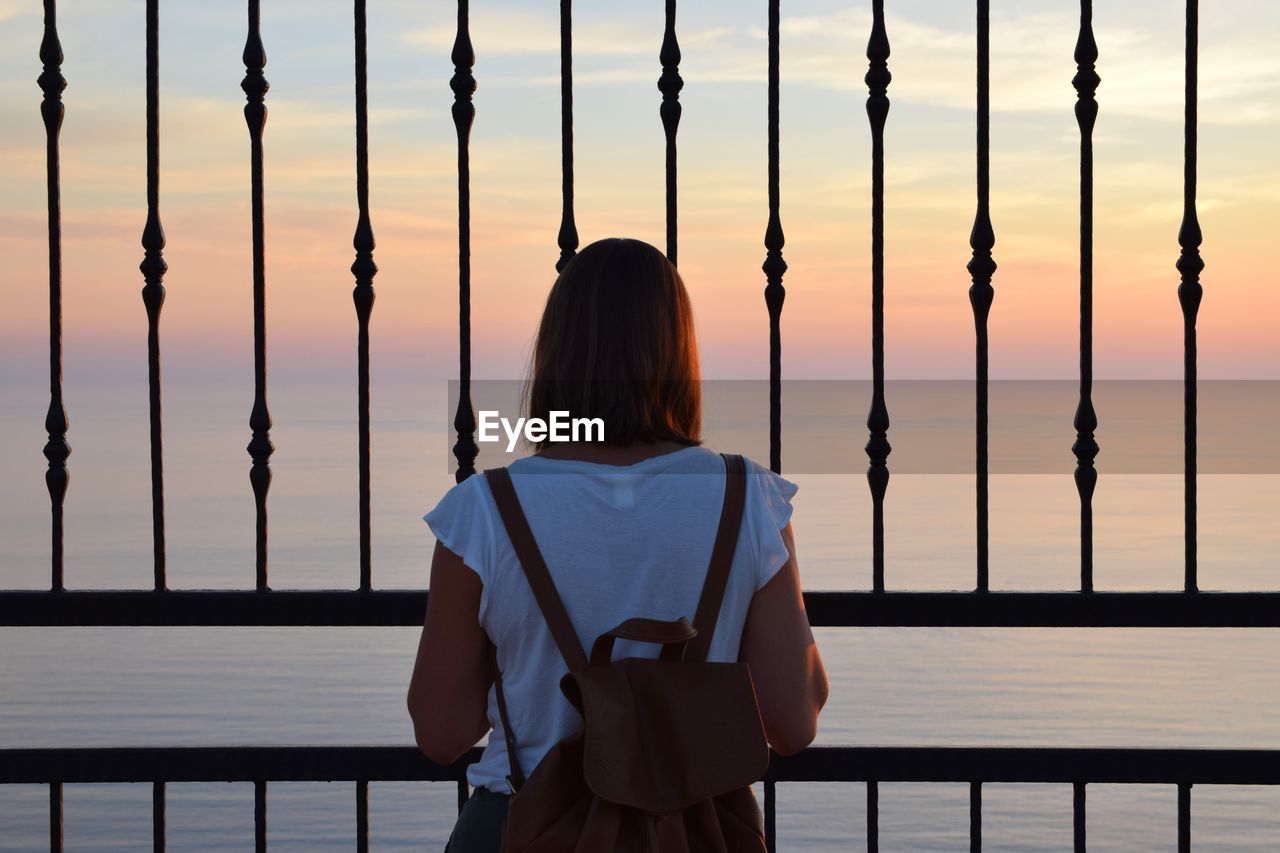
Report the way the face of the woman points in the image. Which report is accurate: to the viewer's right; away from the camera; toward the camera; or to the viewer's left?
away from the camera

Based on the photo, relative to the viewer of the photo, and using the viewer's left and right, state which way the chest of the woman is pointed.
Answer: facing away from the viewer

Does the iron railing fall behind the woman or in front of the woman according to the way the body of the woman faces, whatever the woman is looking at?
in front
